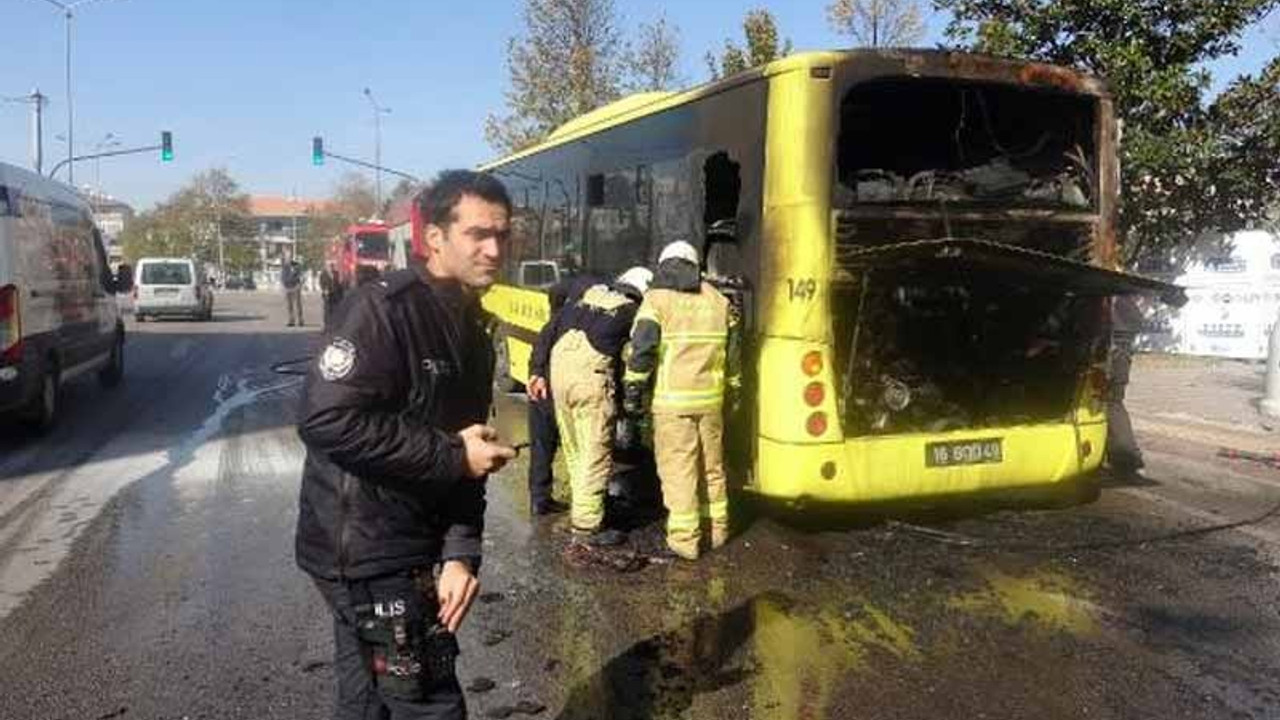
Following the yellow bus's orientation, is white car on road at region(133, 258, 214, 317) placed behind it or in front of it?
in front

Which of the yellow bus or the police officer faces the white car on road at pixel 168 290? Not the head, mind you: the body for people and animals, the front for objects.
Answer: the yellow bus

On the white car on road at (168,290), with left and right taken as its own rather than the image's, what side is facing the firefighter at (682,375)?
back

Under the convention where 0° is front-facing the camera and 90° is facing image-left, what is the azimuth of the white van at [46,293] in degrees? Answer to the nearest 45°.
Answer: approximately 225°

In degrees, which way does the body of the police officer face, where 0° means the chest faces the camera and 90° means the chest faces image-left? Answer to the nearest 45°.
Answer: approximately 315°

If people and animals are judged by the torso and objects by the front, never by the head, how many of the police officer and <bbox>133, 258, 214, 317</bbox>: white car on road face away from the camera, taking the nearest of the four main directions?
1

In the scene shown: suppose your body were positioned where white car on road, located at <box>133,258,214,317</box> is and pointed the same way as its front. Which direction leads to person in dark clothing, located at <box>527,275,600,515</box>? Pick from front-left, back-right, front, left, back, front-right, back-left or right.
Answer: back

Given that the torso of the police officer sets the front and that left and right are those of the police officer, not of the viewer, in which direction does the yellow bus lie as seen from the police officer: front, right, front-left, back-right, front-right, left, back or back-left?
left

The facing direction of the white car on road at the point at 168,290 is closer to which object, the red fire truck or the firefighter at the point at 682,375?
the red fire truck

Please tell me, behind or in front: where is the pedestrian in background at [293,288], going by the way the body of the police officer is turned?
behind

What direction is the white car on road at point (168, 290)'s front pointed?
away from the camera

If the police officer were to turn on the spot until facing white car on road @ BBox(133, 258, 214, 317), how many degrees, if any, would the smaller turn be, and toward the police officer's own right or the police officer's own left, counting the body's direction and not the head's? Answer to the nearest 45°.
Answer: approximately 135° to the police officer's own left

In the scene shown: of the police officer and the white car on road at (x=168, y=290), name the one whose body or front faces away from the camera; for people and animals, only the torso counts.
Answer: the white car on road

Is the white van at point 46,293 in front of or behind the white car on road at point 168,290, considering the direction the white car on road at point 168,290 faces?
behind

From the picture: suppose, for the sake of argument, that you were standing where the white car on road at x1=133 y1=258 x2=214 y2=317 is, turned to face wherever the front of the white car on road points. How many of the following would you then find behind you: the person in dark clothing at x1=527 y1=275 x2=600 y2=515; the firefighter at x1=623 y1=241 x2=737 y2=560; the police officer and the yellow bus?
4

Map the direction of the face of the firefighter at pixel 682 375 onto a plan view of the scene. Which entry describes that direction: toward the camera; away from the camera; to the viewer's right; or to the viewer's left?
away from the camera

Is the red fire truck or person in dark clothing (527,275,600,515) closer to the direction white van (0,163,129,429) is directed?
the red fire truck

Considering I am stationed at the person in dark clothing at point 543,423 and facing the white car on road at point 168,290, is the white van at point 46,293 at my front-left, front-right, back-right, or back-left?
front-left

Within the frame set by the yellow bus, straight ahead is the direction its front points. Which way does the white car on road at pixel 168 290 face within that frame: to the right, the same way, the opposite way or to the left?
the same way
